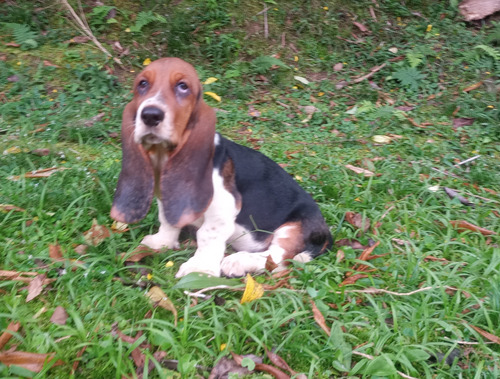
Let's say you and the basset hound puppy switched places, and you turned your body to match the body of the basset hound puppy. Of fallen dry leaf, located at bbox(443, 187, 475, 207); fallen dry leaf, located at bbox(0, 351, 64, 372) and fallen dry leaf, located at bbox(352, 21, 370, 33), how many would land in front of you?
1

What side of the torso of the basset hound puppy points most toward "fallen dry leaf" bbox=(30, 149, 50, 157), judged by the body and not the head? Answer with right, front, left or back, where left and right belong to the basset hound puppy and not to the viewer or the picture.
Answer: right

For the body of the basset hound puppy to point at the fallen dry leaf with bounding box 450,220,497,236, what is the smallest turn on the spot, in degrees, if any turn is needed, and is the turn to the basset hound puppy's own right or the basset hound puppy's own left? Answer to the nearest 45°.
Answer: approximately 135° to the basset hound puppy's own left

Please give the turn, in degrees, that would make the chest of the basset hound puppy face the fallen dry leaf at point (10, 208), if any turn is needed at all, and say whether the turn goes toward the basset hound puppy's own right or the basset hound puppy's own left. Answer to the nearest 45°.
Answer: approximately 45° to the basset hound puppy's own right

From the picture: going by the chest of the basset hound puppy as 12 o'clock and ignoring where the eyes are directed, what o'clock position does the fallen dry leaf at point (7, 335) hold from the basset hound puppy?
The fallen dry leaf is roughly at 12 o'clock from the basset hound puppy.

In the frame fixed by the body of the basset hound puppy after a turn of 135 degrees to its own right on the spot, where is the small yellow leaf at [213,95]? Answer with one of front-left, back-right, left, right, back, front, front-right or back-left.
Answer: front

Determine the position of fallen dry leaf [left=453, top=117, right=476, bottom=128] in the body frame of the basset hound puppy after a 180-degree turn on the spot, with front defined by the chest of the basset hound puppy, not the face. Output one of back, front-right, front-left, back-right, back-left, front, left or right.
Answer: front

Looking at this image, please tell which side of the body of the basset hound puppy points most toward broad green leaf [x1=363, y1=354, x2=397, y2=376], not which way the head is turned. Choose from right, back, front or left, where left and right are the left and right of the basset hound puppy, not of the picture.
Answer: left

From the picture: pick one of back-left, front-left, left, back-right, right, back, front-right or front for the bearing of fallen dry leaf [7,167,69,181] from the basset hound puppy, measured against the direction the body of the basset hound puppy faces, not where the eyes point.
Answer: right

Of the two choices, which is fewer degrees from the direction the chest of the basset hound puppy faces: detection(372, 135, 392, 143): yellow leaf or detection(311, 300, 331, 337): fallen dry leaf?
the fallen dry leaf

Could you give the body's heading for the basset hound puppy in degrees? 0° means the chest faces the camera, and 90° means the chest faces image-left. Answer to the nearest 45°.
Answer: approximately 45°

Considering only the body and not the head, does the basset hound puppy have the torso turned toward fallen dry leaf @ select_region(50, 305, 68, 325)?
yes

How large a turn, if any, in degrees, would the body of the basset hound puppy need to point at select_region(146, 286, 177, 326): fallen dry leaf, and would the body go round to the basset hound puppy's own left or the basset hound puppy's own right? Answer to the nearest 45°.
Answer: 0° — it already faces it

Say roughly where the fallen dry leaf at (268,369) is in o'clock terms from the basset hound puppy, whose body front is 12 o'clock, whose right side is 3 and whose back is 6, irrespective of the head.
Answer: The fallen dry leaf is roughly at 10 o'clock from the basset hound puppy.

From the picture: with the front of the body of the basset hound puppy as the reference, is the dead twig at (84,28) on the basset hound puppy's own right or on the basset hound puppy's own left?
on the basset hound puppy's own right

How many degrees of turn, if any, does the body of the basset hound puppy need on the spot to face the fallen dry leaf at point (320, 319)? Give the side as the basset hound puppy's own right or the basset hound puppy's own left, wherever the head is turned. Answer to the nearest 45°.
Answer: approximately 90° to the basset hound puppy's own left
